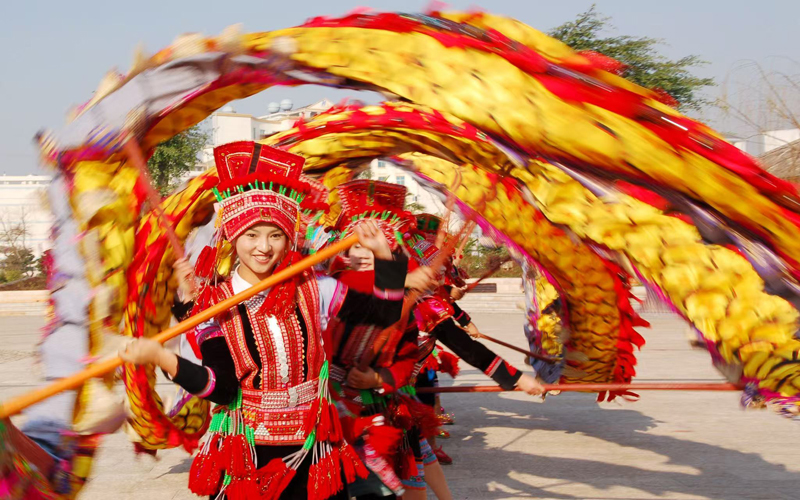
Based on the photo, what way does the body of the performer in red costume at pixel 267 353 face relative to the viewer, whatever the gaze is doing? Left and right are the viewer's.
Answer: facing the viewer

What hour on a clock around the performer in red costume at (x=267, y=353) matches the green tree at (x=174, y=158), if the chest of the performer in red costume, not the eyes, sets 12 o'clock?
The green tree is roughly at 6 o'clock from the performer in red costume.

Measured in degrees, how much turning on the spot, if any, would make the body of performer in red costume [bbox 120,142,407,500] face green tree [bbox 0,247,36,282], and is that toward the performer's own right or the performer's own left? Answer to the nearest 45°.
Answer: approximately 180°

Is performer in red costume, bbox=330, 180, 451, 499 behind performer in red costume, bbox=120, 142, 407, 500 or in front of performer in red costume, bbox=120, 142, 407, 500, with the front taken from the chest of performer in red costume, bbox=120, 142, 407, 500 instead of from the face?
behind

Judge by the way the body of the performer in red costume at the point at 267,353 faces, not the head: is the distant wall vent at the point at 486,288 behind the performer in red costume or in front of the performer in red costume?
behind

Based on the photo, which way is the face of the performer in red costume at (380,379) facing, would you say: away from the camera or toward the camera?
toward the camera

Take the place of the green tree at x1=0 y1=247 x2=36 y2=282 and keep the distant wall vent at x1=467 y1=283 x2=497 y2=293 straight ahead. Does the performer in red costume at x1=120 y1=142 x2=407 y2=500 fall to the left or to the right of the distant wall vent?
right

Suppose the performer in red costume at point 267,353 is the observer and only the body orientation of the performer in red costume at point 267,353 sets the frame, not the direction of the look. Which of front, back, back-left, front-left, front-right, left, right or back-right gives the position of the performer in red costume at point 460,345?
back-left
